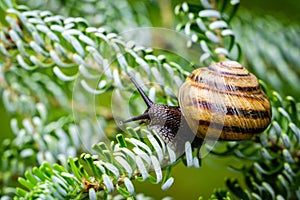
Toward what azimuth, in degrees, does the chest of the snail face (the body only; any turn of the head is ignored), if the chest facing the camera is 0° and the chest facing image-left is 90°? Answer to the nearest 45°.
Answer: approximately 90°
